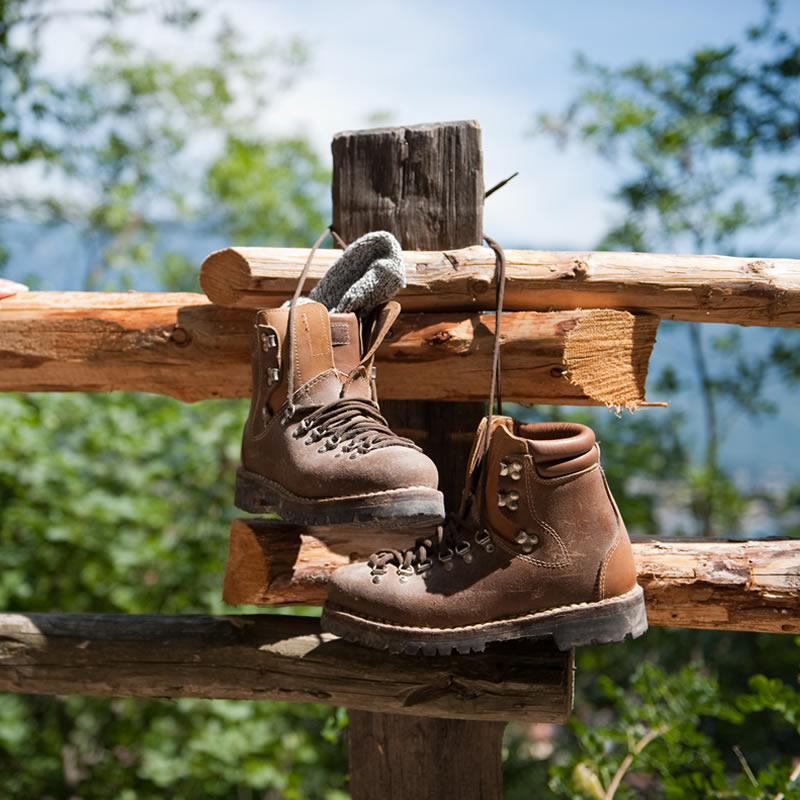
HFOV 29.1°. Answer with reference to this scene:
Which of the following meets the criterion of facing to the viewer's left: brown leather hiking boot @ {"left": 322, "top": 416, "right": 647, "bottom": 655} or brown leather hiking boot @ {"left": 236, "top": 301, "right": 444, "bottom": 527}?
brown leather hiking boot @ {"left": 322, "top": 416, "right": 647, "bottom": 655}

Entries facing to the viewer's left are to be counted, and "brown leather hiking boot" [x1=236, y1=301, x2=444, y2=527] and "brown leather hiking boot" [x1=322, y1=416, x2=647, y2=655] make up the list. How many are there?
1

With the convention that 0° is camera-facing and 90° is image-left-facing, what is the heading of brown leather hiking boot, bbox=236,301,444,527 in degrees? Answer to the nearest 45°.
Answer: approximately 315°

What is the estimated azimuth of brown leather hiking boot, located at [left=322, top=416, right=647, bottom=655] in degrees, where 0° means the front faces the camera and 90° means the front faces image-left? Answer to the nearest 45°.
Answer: approximately 90°
